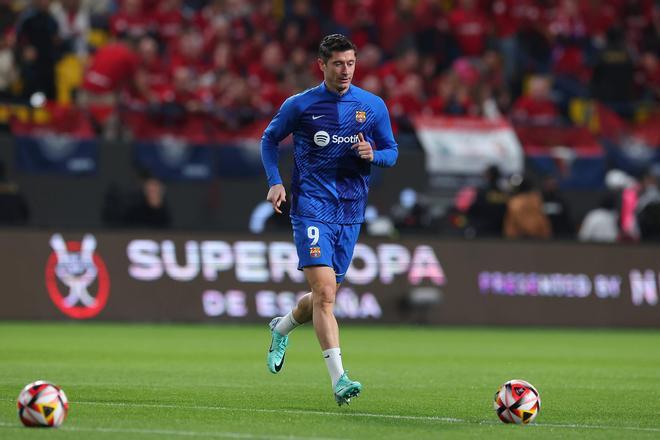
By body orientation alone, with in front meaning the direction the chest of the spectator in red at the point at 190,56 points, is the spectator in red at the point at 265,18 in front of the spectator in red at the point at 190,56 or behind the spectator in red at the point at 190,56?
behind

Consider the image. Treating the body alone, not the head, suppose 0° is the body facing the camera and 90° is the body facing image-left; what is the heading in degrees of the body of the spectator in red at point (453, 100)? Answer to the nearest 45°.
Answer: approximately 0°

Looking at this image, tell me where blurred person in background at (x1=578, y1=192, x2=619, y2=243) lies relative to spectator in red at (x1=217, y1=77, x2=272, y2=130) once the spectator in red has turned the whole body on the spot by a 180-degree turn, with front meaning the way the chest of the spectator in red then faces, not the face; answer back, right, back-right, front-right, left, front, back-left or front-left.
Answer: right

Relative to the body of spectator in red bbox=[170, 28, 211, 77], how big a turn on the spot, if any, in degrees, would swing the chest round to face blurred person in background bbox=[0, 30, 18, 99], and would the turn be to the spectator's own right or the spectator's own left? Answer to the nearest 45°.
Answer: approximately 45° to the spectator's own right

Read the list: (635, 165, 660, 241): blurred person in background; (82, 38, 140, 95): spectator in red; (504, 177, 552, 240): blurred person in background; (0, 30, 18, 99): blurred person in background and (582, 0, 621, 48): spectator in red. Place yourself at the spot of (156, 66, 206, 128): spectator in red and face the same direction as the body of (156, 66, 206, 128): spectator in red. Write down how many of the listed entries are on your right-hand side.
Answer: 2

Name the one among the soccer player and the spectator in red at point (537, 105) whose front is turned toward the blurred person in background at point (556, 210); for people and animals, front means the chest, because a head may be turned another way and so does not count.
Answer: the spectator in red

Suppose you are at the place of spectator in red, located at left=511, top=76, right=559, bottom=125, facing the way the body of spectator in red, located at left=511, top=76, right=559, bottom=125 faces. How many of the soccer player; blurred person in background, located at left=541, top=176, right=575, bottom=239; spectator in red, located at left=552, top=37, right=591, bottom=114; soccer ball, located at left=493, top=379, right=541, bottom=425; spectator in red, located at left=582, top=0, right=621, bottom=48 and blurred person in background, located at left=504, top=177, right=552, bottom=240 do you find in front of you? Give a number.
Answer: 4
